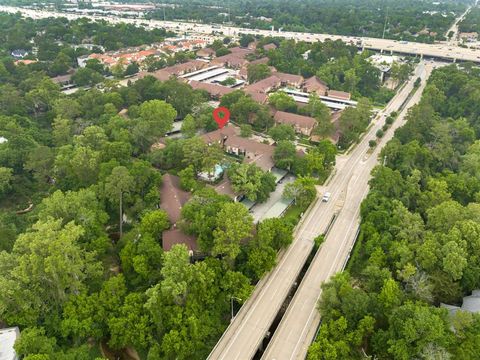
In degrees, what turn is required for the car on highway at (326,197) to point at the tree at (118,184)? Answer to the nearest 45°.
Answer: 0° — it already faces it

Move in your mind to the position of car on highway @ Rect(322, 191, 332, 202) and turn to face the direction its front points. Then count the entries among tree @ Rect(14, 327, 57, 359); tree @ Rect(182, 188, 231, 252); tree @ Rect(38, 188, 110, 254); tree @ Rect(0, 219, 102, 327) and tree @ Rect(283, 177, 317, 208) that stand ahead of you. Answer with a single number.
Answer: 5

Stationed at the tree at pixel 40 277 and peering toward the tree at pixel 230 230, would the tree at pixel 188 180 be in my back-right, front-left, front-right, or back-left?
front-left

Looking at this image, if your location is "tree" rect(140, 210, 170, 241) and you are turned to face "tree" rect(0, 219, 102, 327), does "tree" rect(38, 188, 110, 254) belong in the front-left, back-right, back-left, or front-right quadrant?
front-right

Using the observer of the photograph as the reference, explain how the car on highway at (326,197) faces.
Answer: facing the viewer and to the left of the viewer

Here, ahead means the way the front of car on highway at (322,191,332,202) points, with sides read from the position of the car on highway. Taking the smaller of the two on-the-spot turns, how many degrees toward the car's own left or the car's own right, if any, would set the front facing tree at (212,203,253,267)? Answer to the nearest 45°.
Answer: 0° — it already faces it

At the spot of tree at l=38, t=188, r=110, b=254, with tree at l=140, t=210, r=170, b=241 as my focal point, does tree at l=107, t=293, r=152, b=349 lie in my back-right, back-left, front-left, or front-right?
front-right

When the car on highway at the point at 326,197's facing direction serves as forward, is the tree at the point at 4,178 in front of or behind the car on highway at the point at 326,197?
in front

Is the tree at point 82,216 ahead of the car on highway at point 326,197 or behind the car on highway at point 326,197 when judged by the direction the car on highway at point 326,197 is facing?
ahead

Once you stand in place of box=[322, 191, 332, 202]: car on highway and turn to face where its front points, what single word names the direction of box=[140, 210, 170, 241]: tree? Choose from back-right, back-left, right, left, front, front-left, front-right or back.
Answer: front

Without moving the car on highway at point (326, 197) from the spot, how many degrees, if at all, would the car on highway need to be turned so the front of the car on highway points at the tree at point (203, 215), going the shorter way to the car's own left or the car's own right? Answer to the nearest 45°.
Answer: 0° — it already faces it

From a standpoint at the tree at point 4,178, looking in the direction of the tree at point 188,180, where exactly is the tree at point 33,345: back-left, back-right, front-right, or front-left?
front-right

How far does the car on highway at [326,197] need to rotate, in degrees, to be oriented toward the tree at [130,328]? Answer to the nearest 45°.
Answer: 0° — it already faces it

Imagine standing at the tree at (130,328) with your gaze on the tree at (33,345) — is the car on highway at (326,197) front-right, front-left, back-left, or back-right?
back-right
